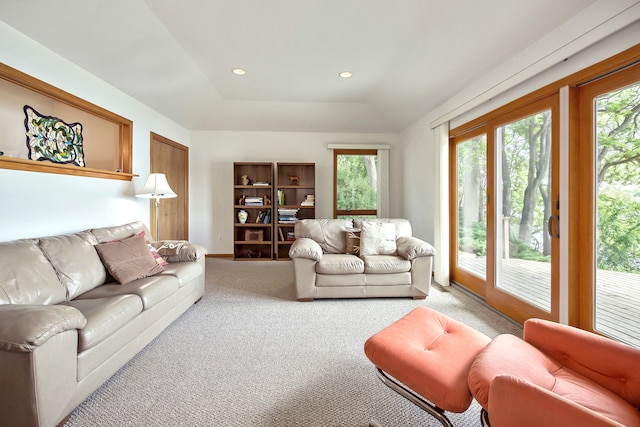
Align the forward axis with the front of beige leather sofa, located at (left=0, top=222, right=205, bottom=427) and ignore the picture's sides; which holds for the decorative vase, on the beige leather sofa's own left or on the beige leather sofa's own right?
on the beige leather sofa's own left

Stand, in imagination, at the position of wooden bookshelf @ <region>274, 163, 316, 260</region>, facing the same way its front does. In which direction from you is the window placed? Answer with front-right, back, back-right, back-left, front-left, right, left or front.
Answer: left

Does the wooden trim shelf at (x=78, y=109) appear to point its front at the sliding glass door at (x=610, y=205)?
yes

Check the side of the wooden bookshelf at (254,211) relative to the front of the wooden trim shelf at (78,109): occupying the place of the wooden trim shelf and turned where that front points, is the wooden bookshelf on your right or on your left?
on your left

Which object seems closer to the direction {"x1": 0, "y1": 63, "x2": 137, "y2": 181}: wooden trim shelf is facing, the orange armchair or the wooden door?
the orange armchair

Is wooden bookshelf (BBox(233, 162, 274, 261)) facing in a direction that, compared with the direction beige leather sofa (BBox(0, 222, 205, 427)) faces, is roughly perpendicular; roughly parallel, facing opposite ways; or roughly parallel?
roughly perpendicular

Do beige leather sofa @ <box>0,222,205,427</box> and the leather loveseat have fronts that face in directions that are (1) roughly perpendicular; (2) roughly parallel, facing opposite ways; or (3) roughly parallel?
roughly perpendicular

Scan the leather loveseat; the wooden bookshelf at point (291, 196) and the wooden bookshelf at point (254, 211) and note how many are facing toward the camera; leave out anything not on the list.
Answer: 3

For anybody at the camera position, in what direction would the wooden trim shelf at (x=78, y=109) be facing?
facing the viewer and to the right of the viewer

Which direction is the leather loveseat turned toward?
toward the camera

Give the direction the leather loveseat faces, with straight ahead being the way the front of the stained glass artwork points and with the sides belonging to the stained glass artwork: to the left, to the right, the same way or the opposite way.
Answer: to the right

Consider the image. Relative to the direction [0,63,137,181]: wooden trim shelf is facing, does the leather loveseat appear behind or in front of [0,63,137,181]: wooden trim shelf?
in front

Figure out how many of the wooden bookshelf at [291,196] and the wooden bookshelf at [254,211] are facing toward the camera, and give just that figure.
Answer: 2

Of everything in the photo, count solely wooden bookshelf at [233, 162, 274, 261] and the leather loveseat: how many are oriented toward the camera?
2

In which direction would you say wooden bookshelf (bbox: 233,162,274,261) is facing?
toward the camera

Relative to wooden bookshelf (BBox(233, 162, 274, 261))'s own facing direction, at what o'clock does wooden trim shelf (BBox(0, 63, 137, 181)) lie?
The wooden trim shelf is roughly at 1 o'clock from the wooden bookshelf.
